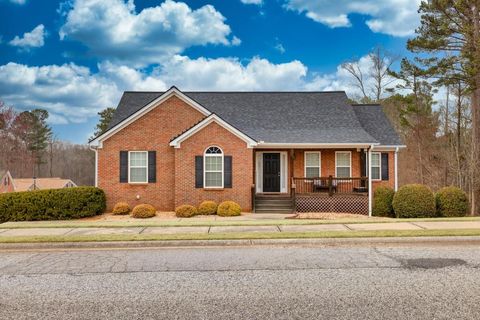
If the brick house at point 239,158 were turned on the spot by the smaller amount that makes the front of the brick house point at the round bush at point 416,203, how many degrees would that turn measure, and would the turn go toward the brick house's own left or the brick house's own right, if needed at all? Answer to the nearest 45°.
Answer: approximately 90° to the brick house's own left

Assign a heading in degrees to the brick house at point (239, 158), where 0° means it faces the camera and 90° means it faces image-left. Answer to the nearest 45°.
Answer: approximately 0°

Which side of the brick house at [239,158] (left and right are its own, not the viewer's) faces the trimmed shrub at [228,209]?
front

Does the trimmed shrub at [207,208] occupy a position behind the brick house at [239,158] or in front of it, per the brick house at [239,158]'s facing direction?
in front

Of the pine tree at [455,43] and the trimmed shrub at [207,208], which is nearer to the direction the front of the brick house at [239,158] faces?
the trimmed shrub

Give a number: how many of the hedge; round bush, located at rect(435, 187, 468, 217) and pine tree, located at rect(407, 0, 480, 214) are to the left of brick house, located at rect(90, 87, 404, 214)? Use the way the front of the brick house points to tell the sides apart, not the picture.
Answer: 2

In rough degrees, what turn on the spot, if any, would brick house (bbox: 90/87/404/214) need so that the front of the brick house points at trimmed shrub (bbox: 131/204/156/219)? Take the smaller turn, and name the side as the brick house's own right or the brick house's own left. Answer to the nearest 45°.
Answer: approximately 45° to the brick house's own right

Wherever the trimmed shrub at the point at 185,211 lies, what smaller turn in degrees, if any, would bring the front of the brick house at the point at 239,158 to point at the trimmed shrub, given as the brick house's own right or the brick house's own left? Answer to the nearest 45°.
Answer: approximately 45° to the brick house's own right

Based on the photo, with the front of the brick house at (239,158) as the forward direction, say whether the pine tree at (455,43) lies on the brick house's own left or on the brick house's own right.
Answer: on the brick house's own left

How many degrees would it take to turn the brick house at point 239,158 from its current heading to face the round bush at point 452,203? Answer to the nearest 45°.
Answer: approximately 90° to its left

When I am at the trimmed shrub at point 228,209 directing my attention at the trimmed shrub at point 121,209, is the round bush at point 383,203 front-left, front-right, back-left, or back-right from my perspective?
back-right

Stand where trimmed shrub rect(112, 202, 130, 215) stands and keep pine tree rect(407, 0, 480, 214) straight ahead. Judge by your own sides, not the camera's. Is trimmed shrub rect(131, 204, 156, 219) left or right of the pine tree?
right
